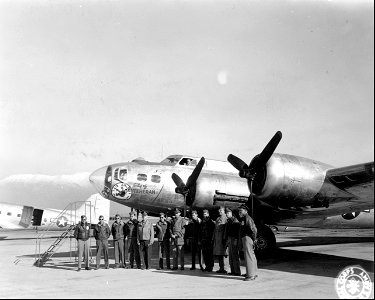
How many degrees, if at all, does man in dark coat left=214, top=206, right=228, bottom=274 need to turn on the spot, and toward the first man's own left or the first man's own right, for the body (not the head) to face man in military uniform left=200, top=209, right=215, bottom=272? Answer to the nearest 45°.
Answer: approximately 90° to the first man's own right

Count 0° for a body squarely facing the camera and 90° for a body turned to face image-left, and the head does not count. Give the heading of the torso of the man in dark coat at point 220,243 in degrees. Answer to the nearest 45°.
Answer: approximately 45°

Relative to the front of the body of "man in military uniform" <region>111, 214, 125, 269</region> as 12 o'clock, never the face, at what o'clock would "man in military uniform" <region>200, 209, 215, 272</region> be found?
"man in military uniform" <region>200, 209, 215, 272</region> is roughly at 10 o'clock from "man in military uniform" <region>111, 214, 125, 269</region>.

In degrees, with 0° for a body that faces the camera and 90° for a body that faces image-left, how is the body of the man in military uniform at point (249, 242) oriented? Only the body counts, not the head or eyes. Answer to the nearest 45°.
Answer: approximately 45°

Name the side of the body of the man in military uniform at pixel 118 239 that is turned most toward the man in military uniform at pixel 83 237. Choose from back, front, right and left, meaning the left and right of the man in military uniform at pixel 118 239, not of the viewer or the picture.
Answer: right

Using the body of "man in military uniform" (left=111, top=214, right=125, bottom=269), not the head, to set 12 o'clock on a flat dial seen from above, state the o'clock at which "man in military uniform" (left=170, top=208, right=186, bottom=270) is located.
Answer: "man in military uniform" (left=170, top=208, right=186, bottom=270) is roughly at 10 o'clock from "man in military uniform" (left=111, top=214, right=125, bottom=269).

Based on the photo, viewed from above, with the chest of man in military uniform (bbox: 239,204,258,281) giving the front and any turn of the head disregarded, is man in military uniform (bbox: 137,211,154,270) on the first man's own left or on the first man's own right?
on the first man's own right

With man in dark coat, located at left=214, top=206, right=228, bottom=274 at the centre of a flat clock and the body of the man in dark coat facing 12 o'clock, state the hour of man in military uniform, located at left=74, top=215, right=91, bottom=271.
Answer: The man in military uniform is roughly at 2 o'clock from the man in dark coat.

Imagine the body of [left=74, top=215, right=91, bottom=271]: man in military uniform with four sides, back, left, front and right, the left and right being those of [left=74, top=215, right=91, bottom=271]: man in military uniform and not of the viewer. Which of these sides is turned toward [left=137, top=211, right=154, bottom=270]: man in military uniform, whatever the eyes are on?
left

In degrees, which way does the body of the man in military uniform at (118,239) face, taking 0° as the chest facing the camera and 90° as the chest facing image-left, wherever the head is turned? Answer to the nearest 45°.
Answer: approximately 0°

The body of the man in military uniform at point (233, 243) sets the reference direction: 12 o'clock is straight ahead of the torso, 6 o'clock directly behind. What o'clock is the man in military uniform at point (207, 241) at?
the man in military uniform at point (207, 241) is roughly at 3 o'clock from the man in military uniform at point (233, 243).

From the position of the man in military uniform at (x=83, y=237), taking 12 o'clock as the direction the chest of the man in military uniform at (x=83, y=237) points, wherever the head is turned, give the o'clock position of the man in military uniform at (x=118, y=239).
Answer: the man in military uniform at (x=118, y=239) is roughly at 9 o'clock from the man in military uniform at (x=83, y=237).
